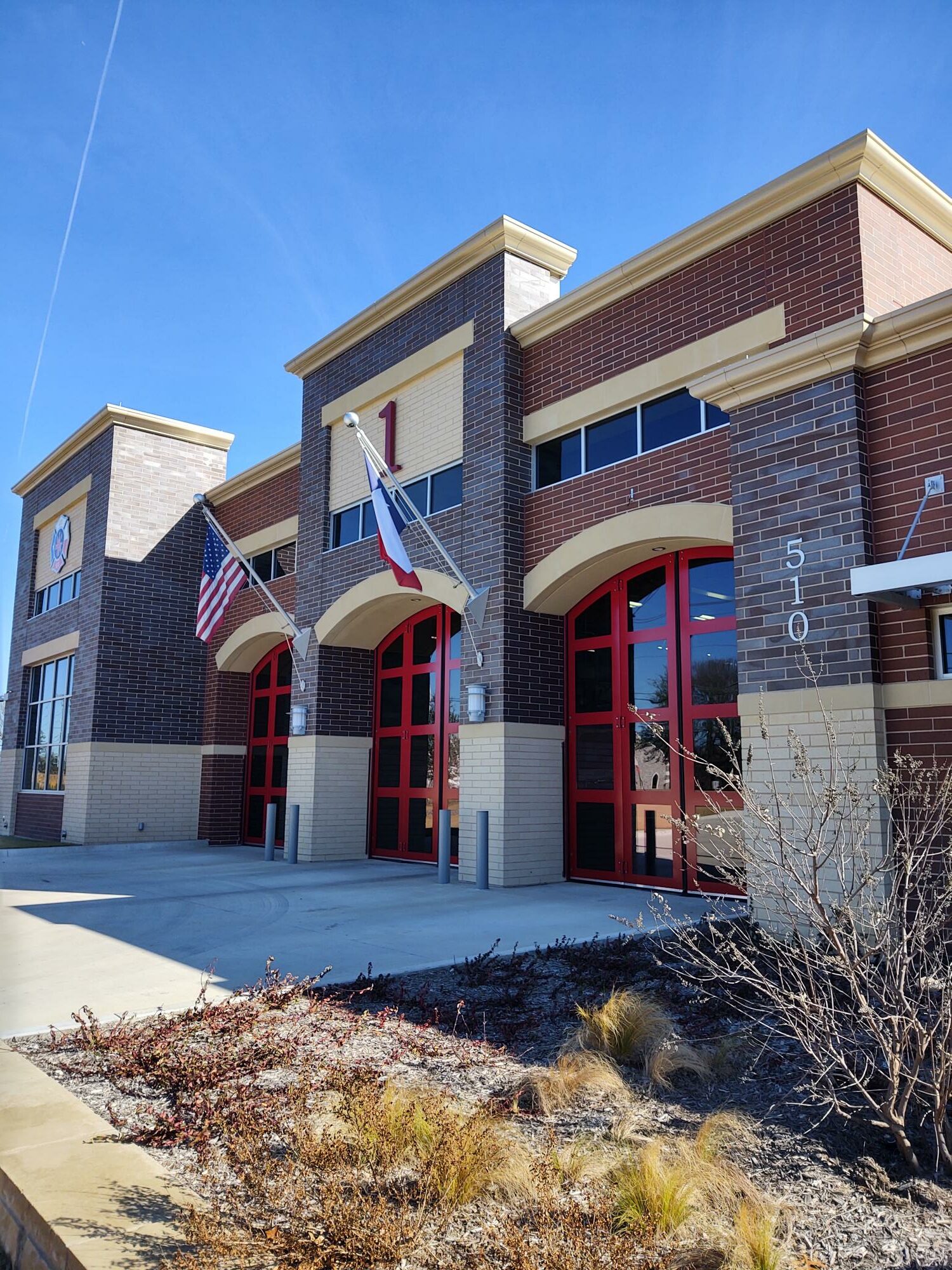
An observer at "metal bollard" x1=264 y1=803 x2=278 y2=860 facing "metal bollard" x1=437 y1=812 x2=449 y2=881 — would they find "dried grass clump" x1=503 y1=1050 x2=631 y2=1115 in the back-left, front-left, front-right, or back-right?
front-right

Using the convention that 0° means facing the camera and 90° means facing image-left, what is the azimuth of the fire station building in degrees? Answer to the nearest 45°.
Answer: approximately 45°

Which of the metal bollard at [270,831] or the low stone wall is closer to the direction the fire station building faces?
the low stone wall

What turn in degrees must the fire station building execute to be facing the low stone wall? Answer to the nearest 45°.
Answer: approximately 45° to its left

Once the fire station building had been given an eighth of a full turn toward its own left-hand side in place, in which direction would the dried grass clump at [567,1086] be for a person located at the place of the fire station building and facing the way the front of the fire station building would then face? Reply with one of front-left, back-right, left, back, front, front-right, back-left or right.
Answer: front

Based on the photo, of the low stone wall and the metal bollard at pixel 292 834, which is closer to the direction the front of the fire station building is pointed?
the low stone wall

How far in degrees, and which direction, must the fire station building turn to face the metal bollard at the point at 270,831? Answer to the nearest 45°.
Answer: approximately 90° to its right

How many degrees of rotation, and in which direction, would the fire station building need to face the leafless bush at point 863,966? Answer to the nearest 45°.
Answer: approximately 45° to its left
